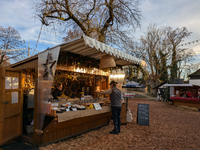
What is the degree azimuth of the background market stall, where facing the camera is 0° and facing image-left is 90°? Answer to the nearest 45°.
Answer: approximately 45°

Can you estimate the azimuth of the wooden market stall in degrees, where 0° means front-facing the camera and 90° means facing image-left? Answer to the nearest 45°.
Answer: approximately 315°

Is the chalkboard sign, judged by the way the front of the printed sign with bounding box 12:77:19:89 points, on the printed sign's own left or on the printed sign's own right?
on the printed sign's own left

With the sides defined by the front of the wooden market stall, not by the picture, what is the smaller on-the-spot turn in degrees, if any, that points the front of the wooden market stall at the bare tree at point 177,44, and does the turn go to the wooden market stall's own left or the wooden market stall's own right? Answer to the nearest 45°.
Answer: approximately 90° to the wooden market stall's own left

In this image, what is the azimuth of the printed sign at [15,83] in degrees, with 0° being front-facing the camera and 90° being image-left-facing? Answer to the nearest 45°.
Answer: approximately 0°

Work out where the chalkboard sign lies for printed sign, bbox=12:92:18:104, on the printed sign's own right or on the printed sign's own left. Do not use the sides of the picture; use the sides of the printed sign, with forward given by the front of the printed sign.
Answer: on the printed sign's own left

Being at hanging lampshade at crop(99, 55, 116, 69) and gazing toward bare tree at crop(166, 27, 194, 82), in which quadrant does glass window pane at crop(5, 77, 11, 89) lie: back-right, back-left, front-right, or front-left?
back-left
